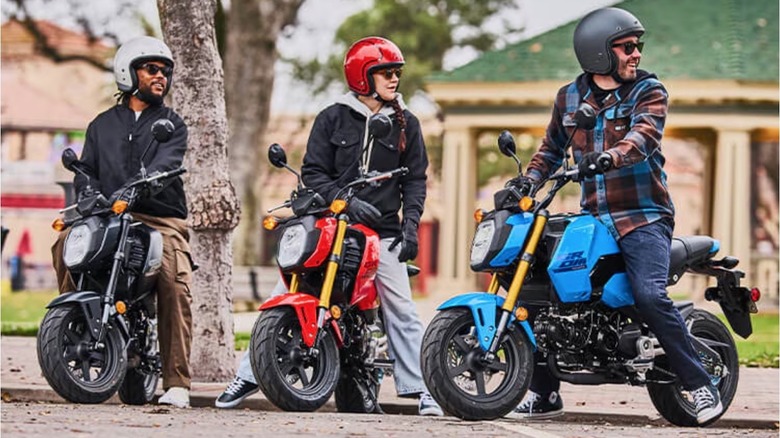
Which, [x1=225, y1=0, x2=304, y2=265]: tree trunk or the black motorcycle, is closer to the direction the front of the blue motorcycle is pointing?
the black motorcycle

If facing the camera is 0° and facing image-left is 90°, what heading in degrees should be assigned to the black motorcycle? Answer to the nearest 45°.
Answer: approximately 45°

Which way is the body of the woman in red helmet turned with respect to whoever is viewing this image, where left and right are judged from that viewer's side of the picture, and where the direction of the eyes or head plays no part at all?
facing the viewer

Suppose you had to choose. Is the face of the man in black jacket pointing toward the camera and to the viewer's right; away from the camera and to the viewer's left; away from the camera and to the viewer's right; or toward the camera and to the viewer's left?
toward the camera and to the viewer's right

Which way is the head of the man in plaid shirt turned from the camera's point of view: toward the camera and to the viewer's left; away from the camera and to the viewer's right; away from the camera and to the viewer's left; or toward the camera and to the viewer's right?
toward the camera and to the viewer's right

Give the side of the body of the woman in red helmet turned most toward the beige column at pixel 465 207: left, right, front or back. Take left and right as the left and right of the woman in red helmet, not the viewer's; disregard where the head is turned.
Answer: back

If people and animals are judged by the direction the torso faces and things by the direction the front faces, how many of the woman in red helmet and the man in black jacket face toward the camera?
2

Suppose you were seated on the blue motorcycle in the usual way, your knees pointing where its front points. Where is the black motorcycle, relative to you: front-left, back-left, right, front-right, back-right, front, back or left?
front-right

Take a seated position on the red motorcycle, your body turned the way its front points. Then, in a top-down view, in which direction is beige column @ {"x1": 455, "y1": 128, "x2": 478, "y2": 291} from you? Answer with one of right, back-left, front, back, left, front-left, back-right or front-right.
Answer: back-right
